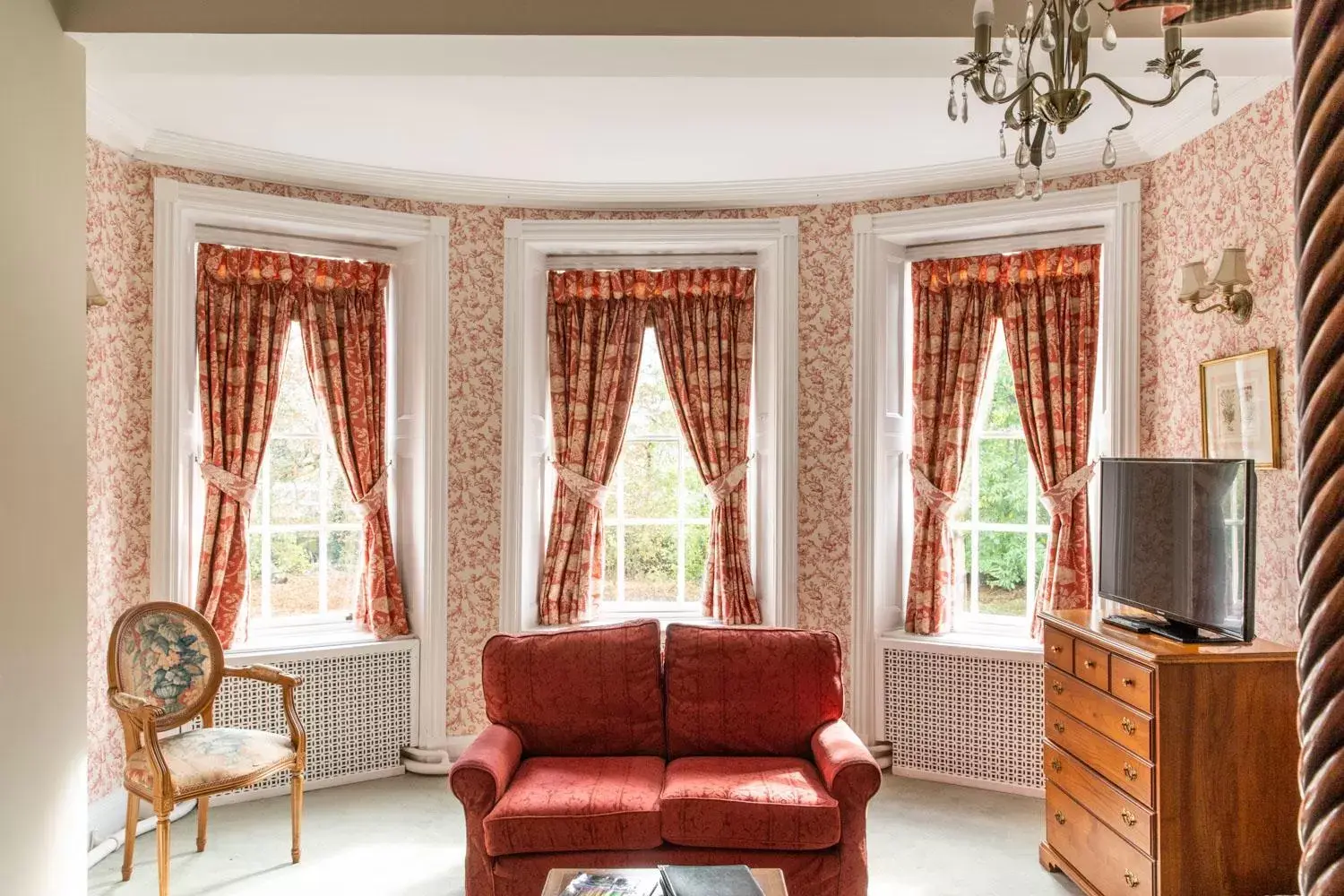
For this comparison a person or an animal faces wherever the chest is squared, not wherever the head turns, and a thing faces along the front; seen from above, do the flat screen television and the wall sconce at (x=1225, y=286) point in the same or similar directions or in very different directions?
same or similar directions

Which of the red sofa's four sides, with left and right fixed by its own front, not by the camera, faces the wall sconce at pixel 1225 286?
left

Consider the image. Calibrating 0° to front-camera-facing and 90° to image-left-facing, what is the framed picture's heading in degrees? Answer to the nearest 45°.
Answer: approximately 45°

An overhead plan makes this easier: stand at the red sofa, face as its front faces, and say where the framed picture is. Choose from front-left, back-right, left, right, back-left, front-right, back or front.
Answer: left

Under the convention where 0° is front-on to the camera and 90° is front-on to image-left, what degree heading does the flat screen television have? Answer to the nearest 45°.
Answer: approximately 45°

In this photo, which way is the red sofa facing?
toward the camera

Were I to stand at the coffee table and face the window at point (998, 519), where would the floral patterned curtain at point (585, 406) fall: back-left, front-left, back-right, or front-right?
front-left

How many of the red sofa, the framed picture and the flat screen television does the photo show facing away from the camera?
0

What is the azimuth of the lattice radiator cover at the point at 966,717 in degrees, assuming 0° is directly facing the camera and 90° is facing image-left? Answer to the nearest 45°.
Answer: approximately 45°

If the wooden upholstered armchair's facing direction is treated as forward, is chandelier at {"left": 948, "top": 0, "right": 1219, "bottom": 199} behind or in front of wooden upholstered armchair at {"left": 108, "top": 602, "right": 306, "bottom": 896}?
in front

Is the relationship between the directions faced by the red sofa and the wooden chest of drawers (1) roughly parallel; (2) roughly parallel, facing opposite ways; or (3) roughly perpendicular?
roughly perpendicular

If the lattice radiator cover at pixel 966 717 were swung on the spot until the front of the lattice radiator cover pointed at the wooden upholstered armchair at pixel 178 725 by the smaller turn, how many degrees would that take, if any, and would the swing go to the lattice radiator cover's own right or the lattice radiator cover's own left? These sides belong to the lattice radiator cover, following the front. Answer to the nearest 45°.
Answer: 0° — it already faces it

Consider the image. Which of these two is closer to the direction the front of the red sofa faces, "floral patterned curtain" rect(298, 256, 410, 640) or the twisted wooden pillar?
the twisted wooden pillar

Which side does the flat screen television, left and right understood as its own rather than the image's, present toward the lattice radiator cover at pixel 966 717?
right

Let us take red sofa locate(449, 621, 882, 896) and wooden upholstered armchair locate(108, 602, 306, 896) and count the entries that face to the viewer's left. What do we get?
0

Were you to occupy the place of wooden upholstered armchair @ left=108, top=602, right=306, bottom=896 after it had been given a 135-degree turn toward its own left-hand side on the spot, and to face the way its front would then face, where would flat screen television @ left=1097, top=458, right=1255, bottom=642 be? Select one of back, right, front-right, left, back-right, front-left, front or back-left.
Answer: back-right

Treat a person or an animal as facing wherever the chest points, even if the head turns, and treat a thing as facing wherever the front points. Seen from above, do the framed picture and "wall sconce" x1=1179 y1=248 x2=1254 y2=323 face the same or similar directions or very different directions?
same or similar directions

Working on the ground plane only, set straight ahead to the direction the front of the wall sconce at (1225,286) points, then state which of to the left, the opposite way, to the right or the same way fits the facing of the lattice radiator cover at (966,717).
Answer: the same way
